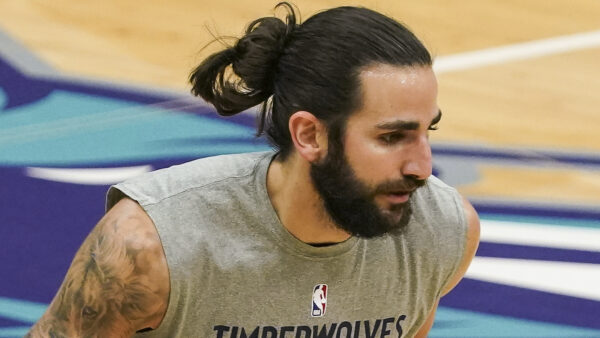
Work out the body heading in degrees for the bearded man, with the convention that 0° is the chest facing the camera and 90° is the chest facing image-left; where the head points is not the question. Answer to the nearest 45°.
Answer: approximately 315°

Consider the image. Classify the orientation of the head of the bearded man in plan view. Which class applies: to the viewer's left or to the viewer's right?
to the viewer's right
